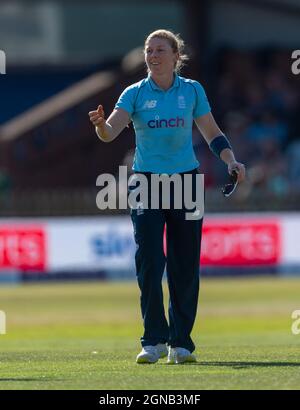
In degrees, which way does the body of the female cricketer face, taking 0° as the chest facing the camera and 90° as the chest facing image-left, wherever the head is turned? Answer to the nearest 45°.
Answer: approximately 0°
